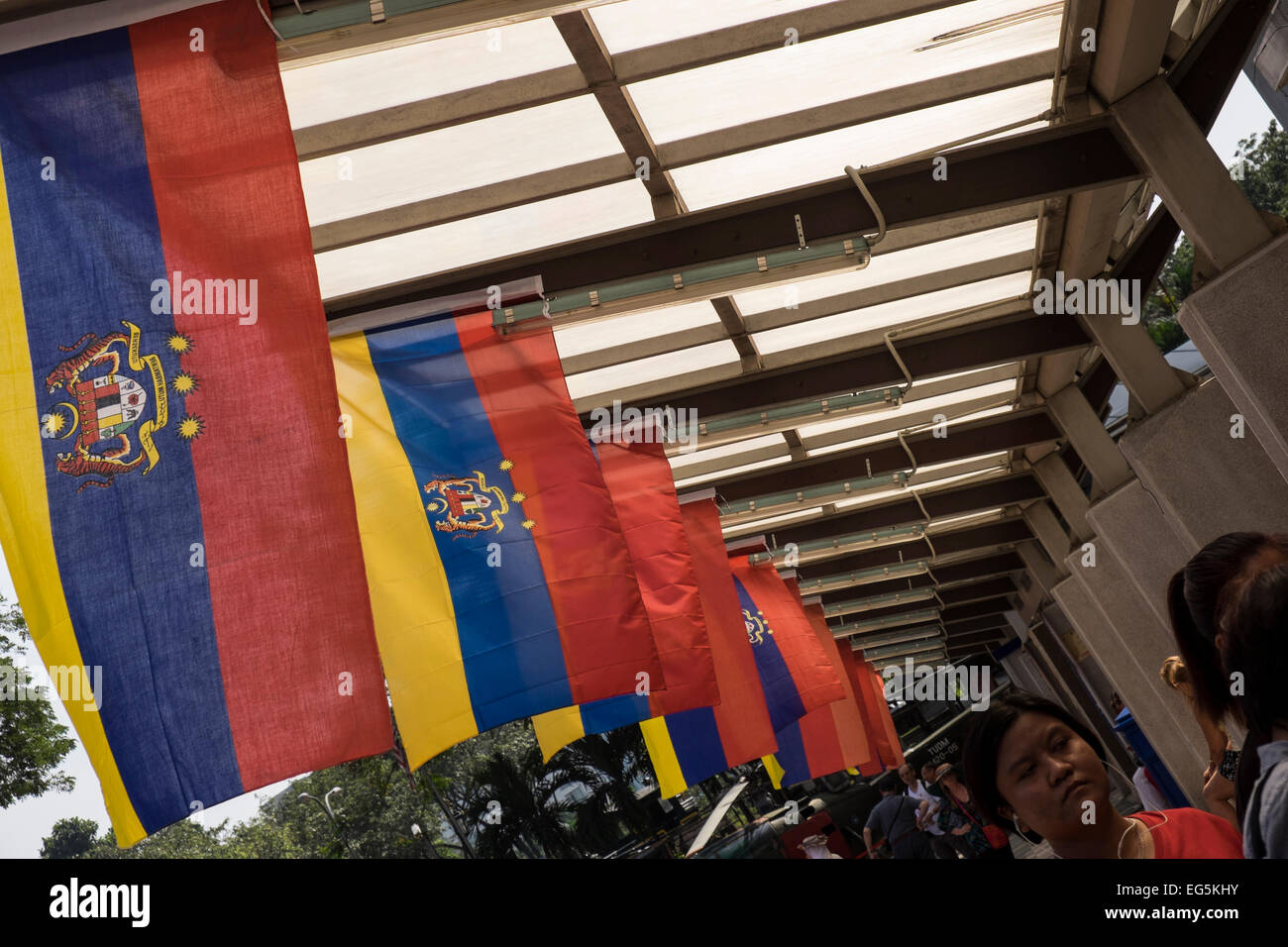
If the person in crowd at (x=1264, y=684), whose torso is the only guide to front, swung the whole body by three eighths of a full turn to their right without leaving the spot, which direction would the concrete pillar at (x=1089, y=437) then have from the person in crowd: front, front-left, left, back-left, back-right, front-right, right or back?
back-left

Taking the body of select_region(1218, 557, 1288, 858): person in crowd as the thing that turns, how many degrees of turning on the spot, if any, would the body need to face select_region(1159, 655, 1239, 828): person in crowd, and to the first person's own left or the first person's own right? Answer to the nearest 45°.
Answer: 0° — they already face them

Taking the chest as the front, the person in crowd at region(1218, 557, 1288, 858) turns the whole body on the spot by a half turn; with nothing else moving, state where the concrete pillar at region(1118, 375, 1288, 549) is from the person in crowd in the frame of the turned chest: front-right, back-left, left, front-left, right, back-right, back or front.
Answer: back

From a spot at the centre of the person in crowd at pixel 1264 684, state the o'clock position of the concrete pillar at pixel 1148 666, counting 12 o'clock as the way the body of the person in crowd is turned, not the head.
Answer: The concrete pillar is roughly at 12 o'clock from the person in crowd.

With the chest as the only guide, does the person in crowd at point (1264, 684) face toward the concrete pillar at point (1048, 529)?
yes

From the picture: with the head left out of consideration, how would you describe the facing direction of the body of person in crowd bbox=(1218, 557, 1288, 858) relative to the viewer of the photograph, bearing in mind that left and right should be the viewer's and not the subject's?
facing away from the viewer

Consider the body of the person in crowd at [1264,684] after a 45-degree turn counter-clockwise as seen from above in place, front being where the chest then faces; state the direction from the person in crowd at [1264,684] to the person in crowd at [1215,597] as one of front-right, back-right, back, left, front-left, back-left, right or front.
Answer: front-right

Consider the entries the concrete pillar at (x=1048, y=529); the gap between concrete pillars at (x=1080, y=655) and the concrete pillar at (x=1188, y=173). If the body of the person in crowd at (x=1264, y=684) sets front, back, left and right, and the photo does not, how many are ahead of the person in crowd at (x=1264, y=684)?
3

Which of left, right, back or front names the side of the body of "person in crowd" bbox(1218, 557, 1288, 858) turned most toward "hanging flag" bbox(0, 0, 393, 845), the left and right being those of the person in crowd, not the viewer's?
left

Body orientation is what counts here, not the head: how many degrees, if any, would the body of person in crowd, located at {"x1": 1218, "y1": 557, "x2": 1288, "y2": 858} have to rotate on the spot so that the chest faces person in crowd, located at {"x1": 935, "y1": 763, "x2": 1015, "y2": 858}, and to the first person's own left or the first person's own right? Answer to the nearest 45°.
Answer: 0° — they already face them

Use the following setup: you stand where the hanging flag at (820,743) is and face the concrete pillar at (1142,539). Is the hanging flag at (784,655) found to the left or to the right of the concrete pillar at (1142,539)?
right

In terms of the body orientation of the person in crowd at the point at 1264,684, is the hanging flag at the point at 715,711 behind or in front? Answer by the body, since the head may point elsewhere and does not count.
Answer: in front

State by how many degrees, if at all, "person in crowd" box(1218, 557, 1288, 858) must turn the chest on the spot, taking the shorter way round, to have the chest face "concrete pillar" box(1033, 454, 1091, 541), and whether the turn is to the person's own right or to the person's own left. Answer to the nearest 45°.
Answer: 0° — they already face it

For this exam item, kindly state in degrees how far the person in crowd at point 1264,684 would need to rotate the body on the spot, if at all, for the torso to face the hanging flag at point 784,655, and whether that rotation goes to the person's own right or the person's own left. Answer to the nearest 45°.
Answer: approximately 45° to the person's own left

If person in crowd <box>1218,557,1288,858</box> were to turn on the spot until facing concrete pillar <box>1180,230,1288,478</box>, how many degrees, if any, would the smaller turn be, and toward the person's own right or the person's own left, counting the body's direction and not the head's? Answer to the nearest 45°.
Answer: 0° — they already face it
